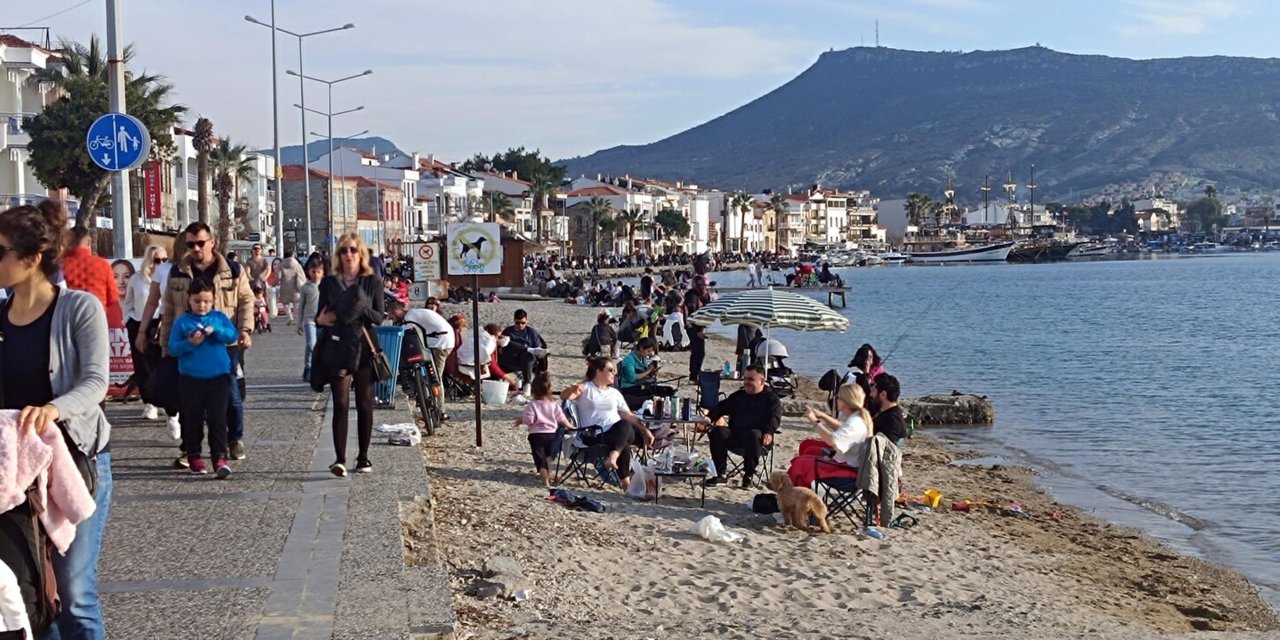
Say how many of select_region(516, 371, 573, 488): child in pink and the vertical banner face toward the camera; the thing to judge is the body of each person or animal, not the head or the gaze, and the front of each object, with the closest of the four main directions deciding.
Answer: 1

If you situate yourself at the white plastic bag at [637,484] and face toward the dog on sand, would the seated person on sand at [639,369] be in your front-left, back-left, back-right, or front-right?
back-left

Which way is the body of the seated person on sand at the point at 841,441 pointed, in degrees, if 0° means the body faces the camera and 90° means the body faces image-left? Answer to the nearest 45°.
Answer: approximately 90°

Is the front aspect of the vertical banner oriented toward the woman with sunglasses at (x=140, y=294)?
yes

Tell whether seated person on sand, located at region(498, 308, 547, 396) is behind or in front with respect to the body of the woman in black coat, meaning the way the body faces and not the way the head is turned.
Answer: behind

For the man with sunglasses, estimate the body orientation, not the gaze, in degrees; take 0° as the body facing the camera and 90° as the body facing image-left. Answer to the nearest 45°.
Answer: approximately 0°
